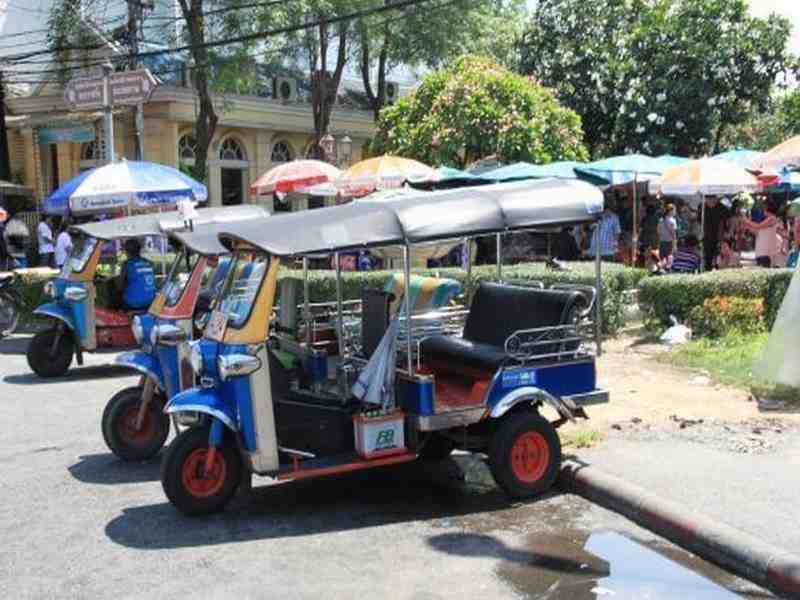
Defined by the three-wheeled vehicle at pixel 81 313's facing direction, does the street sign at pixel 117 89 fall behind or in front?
behind

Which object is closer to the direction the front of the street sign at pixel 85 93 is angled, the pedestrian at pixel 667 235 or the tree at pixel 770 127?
the pedestrian

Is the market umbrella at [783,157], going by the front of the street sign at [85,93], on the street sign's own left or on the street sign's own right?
on the street sign's own left

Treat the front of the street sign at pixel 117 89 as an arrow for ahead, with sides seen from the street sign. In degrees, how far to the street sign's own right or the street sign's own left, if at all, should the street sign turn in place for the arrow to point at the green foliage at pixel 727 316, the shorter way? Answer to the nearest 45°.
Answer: approximately 45° to the street sign's own left

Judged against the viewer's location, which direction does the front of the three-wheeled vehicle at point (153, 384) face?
facing the viewer and to the left of the viewer

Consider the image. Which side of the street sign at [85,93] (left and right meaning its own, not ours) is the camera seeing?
front

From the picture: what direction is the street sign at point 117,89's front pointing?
toward the camera
